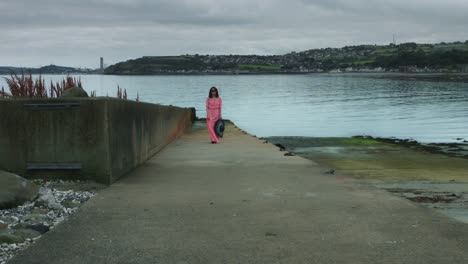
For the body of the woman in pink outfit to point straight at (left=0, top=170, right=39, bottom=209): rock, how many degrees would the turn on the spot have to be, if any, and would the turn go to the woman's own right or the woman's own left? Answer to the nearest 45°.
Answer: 0° — they already face it

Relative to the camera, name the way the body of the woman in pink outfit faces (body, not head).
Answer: toward the camera

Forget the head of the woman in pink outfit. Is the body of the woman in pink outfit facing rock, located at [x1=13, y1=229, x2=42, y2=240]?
yes

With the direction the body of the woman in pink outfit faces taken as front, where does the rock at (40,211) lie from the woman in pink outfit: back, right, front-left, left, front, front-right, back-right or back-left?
front

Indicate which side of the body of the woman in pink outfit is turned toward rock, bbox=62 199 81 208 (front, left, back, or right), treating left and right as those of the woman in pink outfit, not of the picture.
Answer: front

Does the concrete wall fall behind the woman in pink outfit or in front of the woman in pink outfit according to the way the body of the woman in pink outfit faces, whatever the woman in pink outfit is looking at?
in front

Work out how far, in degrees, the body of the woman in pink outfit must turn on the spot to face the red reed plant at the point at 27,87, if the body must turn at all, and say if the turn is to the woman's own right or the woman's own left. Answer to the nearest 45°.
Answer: approximately 45° to the woman's own right

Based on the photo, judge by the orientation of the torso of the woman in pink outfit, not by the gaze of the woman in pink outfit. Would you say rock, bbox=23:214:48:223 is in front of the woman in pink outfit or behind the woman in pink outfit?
in front

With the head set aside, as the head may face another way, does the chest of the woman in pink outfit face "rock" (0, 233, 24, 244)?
yes

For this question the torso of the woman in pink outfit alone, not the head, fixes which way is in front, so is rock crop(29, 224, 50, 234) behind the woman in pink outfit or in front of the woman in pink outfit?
in front

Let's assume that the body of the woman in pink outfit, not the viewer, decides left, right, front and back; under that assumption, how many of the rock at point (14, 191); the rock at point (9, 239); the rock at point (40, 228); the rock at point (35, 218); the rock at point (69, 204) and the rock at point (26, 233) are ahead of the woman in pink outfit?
6
